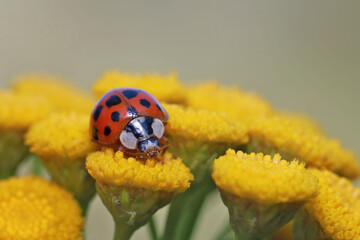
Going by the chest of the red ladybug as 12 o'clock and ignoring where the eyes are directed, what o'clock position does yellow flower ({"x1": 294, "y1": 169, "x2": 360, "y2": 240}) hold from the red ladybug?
The yellow flower is roughly at 11 o'clock from the red ladybug.

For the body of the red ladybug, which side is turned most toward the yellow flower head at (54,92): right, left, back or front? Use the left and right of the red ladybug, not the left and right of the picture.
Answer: back

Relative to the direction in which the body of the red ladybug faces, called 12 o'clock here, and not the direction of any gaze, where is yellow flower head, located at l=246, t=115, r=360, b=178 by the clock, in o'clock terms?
The yellow flower head is roughly at 10 o'clock from the red ladybug.

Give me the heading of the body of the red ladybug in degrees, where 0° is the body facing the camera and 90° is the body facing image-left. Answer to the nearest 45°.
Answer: approximately 315°

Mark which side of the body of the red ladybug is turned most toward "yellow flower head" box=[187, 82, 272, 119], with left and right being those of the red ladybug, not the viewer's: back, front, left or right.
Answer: left
